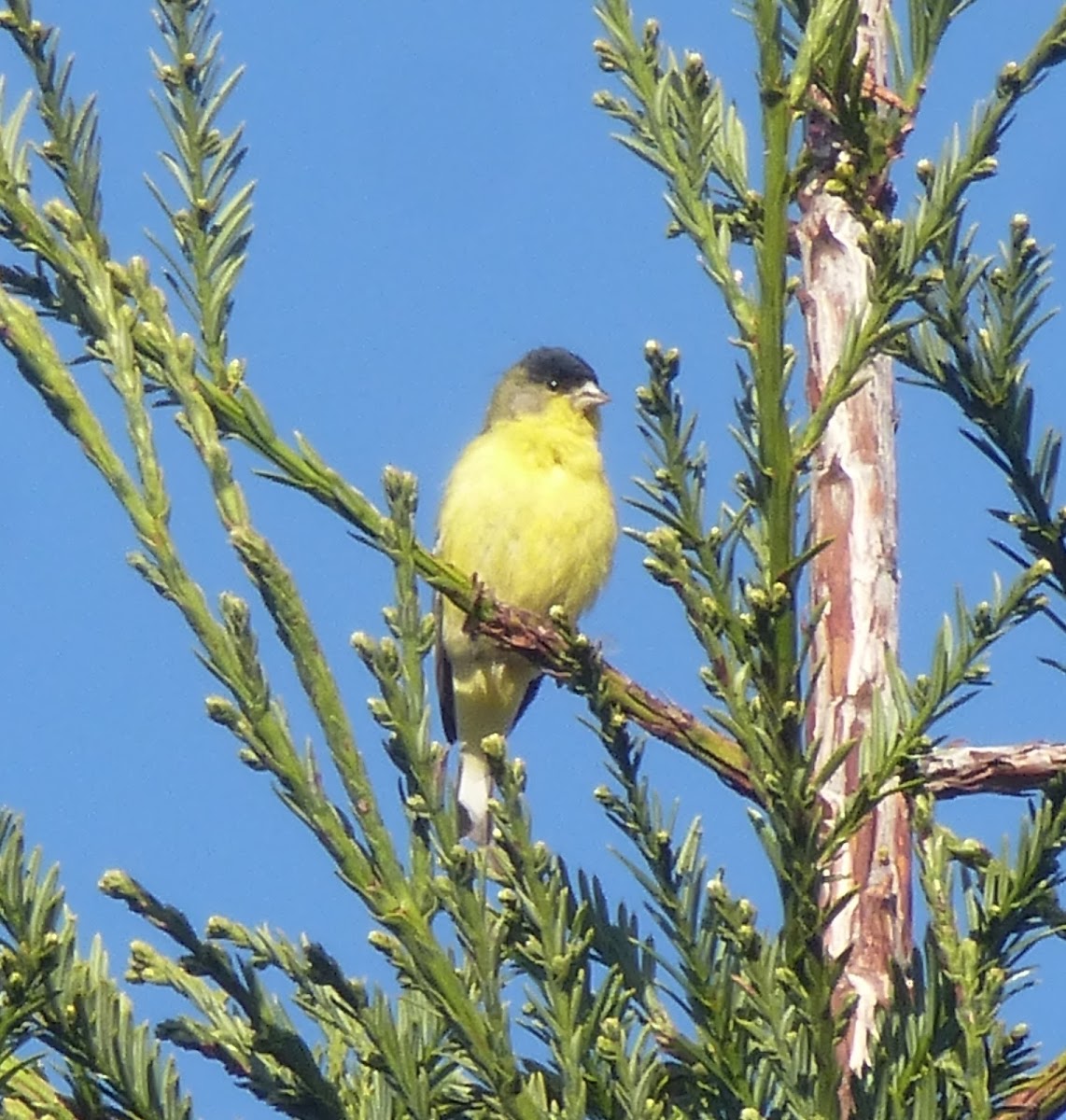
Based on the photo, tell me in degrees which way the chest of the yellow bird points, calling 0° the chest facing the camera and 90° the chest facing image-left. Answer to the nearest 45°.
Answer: approximately 315°
